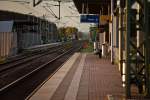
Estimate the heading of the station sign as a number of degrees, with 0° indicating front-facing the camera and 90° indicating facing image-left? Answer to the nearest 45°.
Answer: approximately 0°
